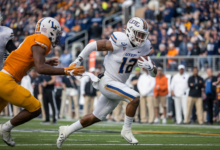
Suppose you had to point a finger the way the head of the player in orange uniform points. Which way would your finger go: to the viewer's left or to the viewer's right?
to the viewer's right

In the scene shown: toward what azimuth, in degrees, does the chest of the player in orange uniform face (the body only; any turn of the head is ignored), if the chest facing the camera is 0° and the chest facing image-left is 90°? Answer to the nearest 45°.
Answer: approximately 270°

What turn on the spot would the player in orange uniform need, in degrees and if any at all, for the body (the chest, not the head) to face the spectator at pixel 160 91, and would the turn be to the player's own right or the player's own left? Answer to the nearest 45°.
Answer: approximately 45° to the player's own left

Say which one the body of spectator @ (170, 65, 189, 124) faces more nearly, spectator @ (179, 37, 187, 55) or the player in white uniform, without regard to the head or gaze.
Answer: the player in white uniform

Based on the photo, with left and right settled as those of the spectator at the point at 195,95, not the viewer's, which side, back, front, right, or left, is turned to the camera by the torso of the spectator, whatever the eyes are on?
front

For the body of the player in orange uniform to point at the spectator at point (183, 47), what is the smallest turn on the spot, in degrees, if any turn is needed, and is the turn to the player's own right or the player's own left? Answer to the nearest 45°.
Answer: approximately 45° to the player's own left

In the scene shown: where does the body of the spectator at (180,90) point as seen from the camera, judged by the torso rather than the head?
toward the camera

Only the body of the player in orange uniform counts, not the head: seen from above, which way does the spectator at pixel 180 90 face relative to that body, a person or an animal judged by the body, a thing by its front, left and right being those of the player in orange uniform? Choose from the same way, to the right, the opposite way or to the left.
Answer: to the right

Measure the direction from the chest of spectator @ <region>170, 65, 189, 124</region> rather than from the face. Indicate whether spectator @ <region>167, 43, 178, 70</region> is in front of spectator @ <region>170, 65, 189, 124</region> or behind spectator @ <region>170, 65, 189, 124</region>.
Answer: behind

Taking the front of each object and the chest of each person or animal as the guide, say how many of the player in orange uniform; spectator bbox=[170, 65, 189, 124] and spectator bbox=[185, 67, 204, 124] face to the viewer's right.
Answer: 1
